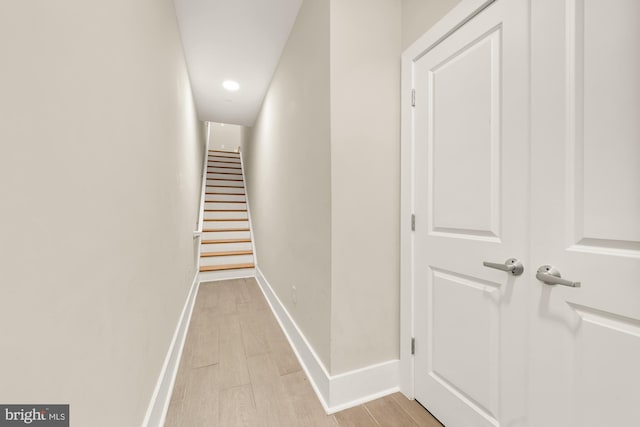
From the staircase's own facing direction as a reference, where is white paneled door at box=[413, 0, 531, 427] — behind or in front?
in front

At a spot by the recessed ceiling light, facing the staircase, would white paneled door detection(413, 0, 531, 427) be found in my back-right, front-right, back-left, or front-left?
back-right

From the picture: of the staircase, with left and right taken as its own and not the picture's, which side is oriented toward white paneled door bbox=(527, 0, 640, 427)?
front

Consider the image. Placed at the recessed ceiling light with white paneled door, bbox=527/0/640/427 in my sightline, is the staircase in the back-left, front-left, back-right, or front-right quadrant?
back-left

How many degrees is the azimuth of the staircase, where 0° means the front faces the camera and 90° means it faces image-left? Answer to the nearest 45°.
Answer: approximately 0°
